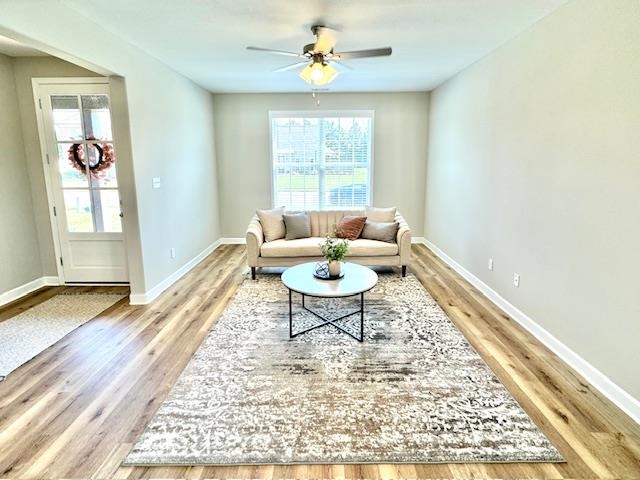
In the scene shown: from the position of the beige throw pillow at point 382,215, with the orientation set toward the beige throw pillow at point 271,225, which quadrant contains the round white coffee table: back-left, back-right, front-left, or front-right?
front-left

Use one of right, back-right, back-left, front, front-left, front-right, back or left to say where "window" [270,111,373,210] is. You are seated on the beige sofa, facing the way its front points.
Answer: back

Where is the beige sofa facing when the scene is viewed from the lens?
facing the viewer

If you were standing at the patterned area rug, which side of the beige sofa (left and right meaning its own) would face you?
front

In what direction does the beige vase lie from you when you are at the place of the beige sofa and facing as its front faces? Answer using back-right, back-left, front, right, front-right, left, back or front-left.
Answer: front

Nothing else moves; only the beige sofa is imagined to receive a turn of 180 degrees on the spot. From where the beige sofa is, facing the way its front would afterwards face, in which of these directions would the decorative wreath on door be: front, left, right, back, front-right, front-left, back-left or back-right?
left

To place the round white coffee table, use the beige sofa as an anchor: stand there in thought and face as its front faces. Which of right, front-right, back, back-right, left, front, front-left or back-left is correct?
front
